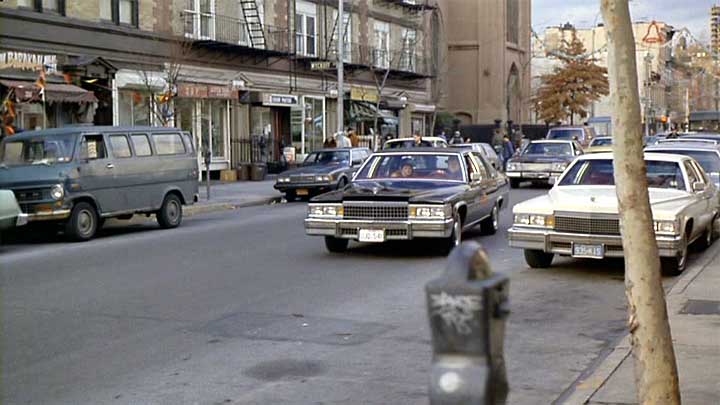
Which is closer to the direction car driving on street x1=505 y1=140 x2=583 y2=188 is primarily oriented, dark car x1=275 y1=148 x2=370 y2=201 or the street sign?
the dark car

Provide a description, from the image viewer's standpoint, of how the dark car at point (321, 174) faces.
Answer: facing the viewer and to the left of the viewer

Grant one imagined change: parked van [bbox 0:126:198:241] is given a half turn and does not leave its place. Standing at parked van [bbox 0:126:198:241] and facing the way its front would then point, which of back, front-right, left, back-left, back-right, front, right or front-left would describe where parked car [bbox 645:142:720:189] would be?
front-right

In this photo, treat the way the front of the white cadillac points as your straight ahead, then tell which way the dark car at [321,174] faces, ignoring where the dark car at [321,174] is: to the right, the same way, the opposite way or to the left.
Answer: the same way

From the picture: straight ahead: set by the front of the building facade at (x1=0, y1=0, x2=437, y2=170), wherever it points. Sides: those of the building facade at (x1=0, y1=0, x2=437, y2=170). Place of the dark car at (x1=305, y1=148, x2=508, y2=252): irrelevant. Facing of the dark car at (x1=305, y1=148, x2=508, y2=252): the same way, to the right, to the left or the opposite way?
to the right

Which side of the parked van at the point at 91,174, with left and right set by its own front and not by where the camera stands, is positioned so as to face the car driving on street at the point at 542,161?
back

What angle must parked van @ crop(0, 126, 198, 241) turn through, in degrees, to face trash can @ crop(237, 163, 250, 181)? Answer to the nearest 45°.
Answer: approximately 135° to its right

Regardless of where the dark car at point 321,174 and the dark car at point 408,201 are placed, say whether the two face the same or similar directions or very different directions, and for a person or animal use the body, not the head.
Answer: same or similar directions

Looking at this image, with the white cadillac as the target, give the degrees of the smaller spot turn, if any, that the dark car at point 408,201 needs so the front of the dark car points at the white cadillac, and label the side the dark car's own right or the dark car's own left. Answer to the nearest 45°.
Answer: approximately 90° to the dark car's own left

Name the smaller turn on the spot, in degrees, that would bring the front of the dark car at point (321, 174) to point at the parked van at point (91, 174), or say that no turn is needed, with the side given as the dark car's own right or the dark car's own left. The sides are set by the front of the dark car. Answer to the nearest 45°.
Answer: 0° — it already faces it

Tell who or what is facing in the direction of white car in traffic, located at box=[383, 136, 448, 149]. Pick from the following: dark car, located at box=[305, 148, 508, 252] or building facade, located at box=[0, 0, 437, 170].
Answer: the building facade

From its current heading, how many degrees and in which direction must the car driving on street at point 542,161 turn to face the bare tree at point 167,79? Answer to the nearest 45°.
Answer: approximately 45° to its right

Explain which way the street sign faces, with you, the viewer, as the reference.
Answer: facing the viewer

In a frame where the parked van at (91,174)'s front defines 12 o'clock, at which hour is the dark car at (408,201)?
The dark car is roughly at 9 o'clock from the parked van.

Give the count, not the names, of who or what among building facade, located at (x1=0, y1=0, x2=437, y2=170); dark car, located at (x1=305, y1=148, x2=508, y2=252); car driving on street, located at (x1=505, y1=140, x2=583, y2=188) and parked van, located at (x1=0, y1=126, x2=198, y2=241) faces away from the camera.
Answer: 0

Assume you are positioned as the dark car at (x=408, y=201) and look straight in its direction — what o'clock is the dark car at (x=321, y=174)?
the dark car at (x=321, y=174) is roughly at 4 o'clock from the dark car at (x=408, y=201).

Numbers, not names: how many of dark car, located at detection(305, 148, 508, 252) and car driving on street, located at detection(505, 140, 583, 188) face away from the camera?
0

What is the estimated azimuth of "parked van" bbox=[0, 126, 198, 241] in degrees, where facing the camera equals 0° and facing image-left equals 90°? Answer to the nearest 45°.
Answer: approximately 45°

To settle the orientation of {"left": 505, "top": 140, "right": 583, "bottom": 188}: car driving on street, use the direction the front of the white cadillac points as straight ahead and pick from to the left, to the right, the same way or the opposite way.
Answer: the same way

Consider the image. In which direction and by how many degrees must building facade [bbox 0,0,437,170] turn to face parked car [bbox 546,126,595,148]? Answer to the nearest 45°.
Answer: approximately 45° to its left

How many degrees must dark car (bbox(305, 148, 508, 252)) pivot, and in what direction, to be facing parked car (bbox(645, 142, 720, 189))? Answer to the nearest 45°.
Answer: approximately 180°

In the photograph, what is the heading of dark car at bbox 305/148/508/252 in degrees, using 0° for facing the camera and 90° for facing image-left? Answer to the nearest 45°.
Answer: approximately 45°
